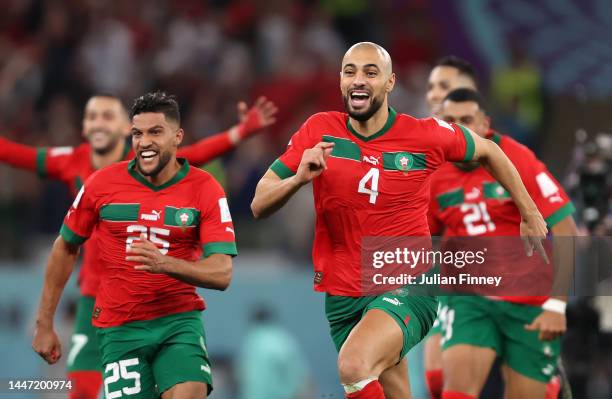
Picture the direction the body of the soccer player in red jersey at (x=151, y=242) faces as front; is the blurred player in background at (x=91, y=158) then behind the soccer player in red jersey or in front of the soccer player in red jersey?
behind

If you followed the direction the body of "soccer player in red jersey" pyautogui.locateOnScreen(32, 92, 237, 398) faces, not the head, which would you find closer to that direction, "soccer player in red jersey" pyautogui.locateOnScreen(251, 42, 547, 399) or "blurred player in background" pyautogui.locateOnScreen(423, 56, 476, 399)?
the soccer player in red jersey

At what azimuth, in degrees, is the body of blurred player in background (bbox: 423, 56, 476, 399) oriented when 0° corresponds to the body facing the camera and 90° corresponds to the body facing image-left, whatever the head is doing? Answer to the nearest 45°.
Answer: approximately 45°
